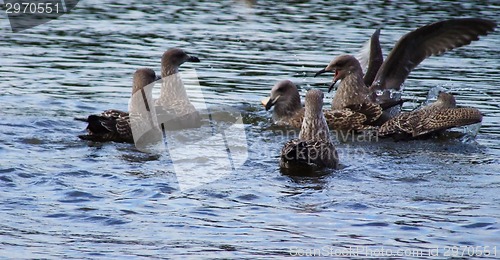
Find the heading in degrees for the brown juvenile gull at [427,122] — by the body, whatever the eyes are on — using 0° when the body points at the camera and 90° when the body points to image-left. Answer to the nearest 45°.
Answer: approximately 270°

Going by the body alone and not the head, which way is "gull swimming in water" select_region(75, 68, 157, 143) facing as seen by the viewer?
to the viewer's right

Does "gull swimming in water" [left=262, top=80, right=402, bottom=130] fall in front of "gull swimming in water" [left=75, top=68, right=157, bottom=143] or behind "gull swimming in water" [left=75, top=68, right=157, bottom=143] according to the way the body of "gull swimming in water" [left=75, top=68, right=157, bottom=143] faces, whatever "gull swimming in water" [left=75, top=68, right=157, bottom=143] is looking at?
in front

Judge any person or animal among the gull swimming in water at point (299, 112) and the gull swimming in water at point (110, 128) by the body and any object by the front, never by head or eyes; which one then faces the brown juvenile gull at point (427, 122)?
the gull swimming in water at point (110, 128)

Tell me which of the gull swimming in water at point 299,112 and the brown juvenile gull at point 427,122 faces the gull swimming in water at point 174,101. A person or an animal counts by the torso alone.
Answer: the gull swimming in water at point 299,112

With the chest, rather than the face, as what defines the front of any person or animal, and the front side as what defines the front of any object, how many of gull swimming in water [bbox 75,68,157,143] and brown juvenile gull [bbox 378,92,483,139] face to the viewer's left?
0

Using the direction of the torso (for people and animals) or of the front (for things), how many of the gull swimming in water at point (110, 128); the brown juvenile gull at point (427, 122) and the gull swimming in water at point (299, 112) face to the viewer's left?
1

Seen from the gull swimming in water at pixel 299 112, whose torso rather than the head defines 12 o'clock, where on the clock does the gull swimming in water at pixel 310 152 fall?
the gull swimming in water at pixel 310 152 is roughly at 9 o'clock from the gull swimming in water at pixel 299 112.

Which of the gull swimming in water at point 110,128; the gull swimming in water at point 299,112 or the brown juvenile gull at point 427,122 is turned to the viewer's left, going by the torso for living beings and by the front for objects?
the gull swimming in water at point 299,112

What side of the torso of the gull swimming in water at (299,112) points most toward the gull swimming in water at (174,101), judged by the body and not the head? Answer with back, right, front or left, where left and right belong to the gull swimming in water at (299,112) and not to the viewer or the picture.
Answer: front

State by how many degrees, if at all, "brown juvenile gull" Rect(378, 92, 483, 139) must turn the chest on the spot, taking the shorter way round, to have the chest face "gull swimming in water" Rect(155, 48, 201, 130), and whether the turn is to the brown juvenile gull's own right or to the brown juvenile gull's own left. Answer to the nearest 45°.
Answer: approximately 180°

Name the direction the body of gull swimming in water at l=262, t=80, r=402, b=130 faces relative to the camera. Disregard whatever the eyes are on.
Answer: to the viewer's left
